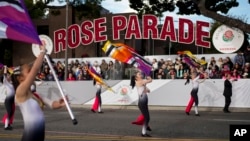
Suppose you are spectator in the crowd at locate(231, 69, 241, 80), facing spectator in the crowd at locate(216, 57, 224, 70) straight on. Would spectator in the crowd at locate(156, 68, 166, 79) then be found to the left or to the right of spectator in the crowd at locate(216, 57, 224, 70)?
left

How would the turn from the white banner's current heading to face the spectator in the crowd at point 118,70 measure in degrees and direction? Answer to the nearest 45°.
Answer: approximately 135° to its right

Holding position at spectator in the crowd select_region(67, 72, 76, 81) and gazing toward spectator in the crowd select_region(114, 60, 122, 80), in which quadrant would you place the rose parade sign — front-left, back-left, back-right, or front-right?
front-left

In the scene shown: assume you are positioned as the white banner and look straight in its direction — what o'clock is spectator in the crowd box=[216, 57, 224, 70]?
The spectator in the crowd is roughly at 9 o'clock from the white banner.

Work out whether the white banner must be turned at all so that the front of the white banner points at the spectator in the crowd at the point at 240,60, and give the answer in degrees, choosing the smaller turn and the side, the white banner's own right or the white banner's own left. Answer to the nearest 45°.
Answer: approximately 90° to the white banner's own left

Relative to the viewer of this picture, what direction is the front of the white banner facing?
facing the viewer
